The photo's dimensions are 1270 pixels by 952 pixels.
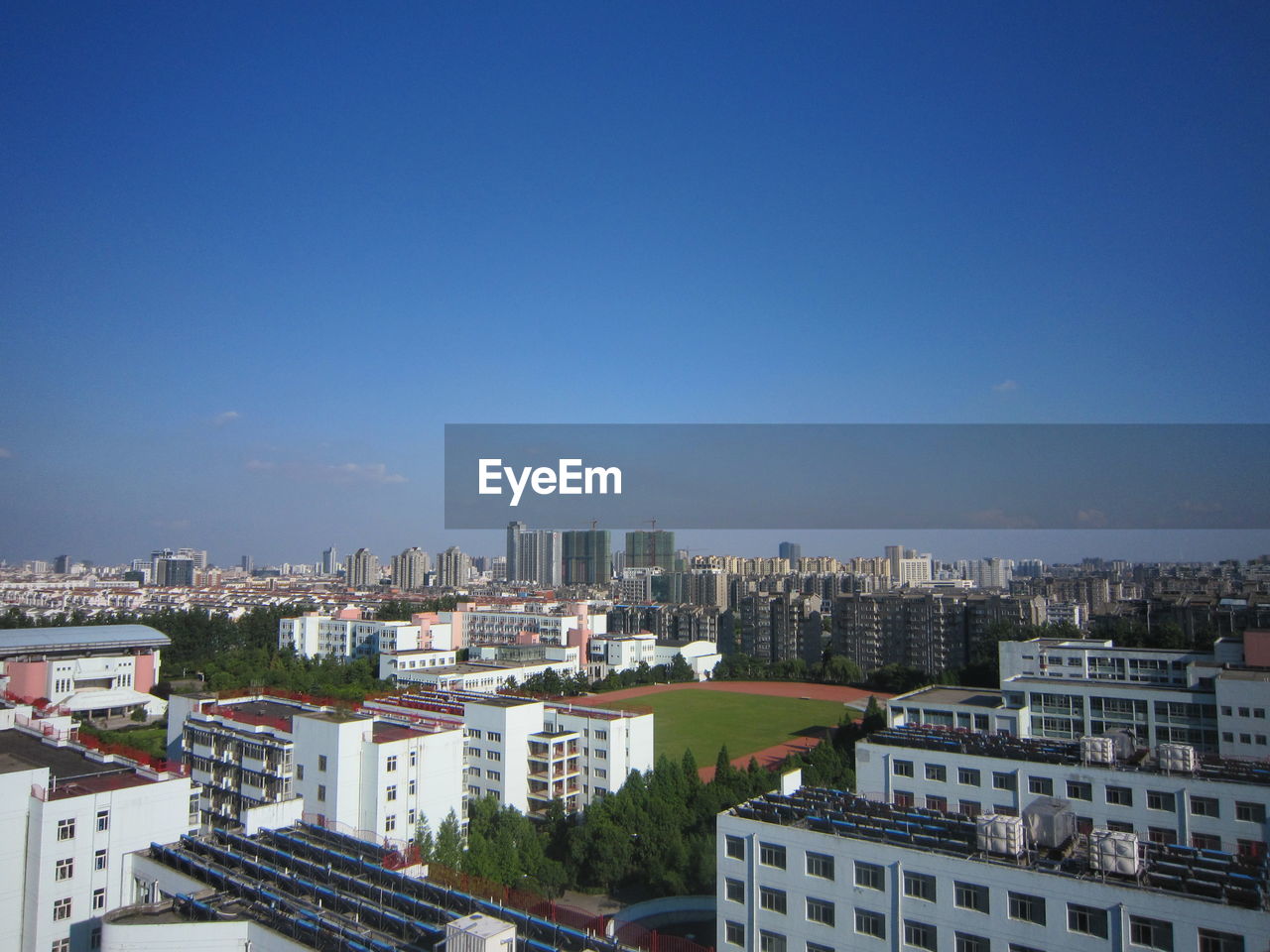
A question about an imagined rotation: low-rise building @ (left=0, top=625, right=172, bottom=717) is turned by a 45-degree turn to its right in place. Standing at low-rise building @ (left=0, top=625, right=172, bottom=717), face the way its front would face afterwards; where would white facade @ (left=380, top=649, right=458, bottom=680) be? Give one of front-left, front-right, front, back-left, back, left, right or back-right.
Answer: back-left

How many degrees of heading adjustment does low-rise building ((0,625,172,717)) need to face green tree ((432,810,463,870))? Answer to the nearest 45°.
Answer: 0° — it already faces it

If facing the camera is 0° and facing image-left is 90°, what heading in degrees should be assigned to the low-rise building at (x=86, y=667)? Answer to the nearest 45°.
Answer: approximately 0°

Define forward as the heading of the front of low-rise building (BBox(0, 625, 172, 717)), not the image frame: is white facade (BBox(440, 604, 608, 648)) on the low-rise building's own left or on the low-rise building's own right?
on the low-rise building's own left

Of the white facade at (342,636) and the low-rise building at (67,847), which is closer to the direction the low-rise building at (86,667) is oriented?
the low-rise building

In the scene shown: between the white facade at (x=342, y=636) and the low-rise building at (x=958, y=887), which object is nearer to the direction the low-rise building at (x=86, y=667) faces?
the low-rise building

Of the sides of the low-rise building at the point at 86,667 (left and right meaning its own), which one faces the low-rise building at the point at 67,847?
front

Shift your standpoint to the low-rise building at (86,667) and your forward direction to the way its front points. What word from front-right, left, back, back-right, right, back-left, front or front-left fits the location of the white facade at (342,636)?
back-left

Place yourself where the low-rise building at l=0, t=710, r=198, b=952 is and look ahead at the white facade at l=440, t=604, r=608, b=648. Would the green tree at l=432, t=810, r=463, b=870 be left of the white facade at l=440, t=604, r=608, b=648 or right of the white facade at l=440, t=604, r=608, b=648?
right

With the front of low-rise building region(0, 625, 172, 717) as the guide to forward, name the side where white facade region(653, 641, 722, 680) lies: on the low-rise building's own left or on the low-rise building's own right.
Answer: on the low-rise building's own left
